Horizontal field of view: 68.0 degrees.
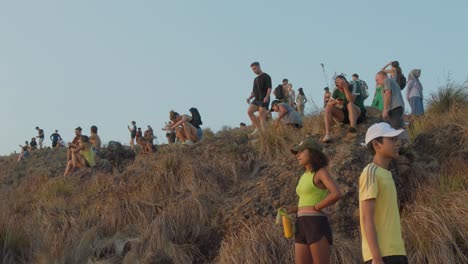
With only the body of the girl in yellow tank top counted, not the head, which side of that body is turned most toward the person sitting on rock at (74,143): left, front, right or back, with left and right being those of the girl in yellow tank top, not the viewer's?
right

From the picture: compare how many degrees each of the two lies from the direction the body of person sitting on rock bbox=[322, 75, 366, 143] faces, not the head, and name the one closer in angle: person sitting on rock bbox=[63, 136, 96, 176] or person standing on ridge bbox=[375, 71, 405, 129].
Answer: the person sitting on rock

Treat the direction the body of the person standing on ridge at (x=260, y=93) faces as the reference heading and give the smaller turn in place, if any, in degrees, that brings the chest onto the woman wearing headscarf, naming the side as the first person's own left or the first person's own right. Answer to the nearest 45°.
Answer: approximately 135° to the first person's own left

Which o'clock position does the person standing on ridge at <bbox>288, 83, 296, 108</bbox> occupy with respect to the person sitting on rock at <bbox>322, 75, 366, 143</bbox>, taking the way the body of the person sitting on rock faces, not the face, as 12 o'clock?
The person standing on ridge is roughly at 4 o'clock from the person sitting on rock.

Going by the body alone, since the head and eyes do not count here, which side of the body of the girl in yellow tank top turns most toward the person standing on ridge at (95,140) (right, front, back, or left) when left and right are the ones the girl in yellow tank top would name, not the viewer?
right

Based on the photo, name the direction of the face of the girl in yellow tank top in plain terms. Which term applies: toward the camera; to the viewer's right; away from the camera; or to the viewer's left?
to the viewer's left

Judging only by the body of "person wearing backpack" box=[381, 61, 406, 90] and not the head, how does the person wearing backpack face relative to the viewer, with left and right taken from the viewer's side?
facing to the left of the viewer

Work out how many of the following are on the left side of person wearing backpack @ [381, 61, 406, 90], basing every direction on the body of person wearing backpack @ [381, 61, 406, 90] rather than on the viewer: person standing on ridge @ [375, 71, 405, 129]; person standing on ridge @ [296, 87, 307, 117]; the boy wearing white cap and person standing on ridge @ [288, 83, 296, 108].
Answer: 2

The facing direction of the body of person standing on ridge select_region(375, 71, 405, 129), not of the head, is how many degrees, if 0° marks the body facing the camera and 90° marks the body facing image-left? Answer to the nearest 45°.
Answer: approximately 90°
